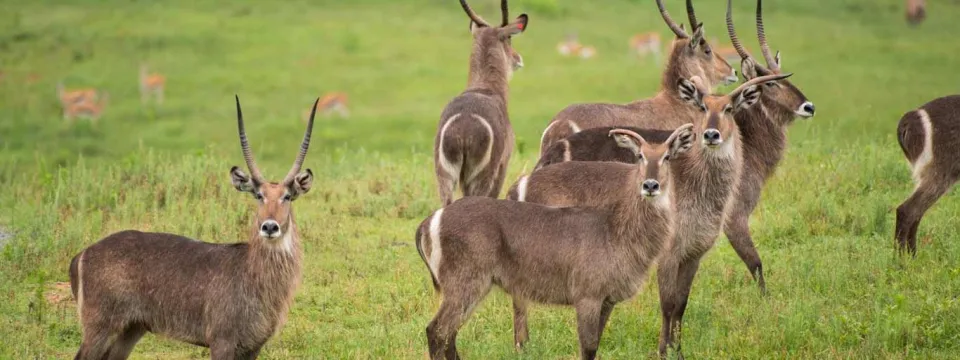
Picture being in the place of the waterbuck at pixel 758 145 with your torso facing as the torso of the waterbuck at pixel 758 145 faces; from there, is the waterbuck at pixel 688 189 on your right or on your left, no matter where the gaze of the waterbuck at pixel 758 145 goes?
on your right

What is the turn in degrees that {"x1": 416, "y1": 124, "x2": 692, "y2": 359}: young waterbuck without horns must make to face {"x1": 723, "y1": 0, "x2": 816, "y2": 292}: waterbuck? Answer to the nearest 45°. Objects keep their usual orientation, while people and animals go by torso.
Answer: approximately 45° to its left

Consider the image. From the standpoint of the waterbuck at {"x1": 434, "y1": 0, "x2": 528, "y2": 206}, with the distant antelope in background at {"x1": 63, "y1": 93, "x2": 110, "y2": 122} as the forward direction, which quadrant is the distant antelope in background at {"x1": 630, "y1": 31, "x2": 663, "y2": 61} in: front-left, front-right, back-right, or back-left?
front-right

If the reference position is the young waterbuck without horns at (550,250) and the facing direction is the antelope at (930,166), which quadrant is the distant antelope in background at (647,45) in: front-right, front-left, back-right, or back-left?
front-left

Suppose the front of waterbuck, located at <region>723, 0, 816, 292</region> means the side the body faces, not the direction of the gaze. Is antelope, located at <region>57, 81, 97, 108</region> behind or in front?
behind

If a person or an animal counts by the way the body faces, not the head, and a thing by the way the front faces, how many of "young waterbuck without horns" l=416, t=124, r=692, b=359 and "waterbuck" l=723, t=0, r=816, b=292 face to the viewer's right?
2

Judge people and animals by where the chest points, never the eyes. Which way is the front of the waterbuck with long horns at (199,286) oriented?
to the viewer's right

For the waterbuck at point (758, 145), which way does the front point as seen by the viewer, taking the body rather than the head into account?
to the viewer's right

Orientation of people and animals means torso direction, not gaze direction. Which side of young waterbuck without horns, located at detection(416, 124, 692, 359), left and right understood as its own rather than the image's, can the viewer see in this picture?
right
